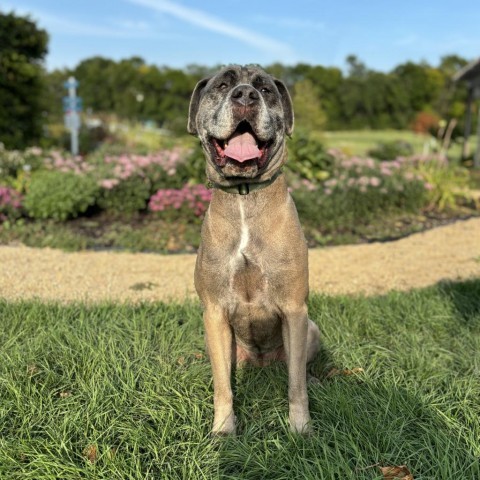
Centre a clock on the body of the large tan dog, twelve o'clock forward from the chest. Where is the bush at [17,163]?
The bush is roughly at 5 o'clock from the large tan dog.

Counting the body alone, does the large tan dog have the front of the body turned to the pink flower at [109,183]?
no

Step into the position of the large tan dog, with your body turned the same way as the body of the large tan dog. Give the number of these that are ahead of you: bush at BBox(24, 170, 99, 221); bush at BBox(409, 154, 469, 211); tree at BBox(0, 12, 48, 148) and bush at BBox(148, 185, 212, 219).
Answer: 0

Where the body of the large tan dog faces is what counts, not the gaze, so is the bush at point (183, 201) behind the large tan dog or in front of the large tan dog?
behind

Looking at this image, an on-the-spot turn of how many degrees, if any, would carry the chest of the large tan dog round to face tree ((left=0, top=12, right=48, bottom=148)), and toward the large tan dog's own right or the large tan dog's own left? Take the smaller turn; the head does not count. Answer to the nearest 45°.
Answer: approximately 135° to the large tan dog's own right

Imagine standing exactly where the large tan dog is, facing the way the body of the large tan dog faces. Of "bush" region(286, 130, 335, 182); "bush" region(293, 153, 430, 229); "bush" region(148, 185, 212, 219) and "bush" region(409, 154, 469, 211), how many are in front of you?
0

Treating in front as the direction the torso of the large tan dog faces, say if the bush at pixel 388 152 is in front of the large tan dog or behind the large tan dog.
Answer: behind

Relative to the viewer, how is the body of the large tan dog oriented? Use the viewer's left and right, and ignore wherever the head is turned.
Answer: facing the viewer

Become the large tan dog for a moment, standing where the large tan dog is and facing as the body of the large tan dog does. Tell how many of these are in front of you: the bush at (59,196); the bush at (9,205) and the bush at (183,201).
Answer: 0

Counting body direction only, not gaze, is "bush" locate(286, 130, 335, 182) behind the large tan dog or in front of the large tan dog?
behind

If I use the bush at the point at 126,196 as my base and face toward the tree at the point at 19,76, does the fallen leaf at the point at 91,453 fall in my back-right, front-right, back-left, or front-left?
back-left

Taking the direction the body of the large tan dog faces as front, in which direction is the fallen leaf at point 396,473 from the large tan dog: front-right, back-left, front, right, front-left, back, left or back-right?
front-left

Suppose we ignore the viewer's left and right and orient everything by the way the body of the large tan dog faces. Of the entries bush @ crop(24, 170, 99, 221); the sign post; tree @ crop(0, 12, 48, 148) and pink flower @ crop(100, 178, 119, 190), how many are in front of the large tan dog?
0

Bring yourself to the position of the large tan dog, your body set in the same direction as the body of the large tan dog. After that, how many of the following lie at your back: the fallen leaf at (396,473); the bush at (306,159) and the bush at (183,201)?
2
